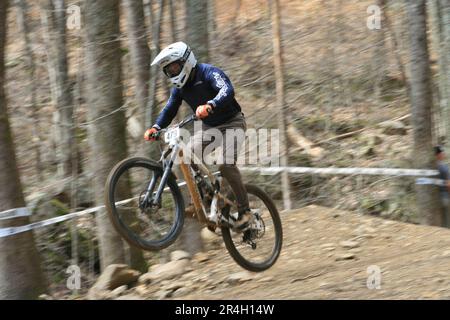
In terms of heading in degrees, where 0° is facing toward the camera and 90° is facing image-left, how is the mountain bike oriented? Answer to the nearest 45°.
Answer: approximately 45°

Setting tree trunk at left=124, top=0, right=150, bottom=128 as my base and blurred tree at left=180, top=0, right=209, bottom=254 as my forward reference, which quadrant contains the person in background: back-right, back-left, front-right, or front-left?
front-left

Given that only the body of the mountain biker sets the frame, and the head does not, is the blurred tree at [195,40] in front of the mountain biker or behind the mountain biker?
behind

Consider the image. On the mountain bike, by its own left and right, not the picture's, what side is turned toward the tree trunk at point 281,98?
back

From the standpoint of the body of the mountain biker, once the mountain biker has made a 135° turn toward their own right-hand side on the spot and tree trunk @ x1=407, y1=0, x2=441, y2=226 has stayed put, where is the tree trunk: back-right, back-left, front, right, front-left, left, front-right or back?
front-right

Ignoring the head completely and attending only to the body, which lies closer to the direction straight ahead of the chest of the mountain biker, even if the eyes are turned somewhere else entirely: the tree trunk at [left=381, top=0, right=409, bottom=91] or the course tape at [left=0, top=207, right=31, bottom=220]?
the course tape

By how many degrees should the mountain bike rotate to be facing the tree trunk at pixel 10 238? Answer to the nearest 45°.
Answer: approximately 45° to its right

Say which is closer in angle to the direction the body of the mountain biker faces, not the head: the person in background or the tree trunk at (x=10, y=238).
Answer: the tree trunk

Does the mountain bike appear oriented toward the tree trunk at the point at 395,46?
no

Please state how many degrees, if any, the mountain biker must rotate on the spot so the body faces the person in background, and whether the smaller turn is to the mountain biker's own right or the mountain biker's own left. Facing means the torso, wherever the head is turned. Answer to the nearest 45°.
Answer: approximately 180°

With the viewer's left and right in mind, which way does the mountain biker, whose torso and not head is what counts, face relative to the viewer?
facing the viewer and to the left of the viewer

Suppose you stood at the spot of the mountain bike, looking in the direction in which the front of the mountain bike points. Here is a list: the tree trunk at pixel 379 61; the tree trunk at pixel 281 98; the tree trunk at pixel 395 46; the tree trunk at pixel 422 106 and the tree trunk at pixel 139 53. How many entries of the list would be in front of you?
0

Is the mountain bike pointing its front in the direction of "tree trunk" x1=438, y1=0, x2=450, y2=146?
no
